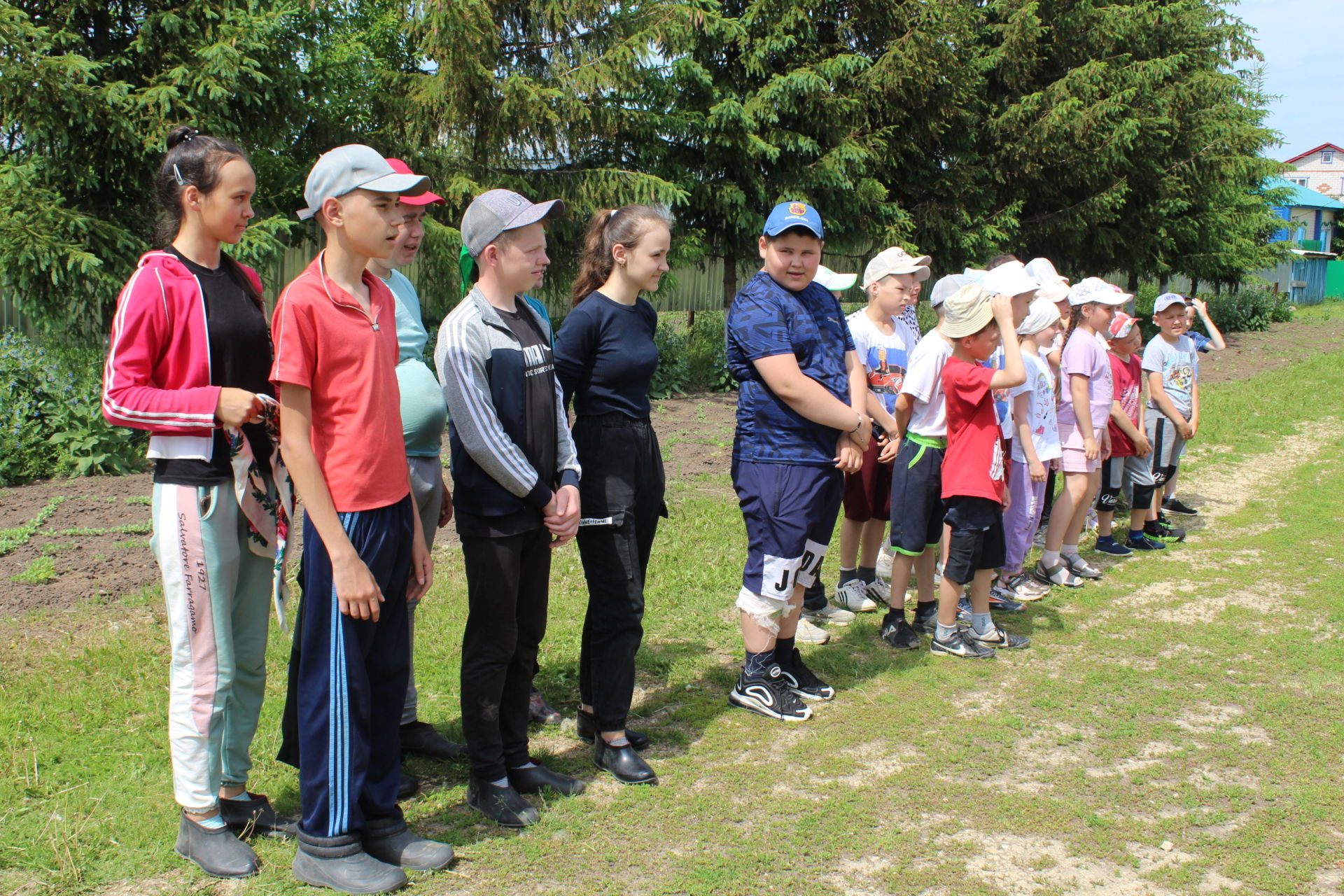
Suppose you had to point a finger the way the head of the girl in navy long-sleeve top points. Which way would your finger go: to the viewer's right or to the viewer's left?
to the viewer's right

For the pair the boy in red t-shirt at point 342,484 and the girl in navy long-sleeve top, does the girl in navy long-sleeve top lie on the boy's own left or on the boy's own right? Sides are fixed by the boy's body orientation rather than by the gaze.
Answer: on the boy's own left

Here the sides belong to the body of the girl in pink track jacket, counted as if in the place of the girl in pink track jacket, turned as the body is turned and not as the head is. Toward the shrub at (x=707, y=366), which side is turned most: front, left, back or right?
left

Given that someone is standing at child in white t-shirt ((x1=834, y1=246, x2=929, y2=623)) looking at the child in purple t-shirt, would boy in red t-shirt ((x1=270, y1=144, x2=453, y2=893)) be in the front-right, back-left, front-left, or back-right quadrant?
back-right

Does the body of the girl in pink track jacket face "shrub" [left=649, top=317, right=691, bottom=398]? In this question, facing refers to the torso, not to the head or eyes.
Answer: no

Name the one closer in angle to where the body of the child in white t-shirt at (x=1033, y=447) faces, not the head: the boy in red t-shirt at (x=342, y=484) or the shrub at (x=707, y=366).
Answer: the boy in red t-shirt

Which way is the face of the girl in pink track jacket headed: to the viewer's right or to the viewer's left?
to the viewer's right

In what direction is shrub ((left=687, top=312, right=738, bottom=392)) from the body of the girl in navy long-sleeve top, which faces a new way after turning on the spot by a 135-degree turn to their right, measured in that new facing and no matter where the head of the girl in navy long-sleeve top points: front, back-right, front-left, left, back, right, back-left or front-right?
right

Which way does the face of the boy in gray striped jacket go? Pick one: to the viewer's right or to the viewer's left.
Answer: to the viewer's right

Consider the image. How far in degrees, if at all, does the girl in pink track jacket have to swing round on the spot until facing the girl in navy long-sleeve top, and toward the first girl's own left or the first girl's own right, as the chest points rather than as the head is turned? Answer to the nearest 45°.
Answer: approximately 45° to the first girl's own left

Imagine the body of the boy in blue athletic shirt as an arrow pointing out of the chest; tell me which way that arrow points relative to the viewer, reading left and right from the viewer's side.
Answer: facing the viewer and to the right of the viewer
